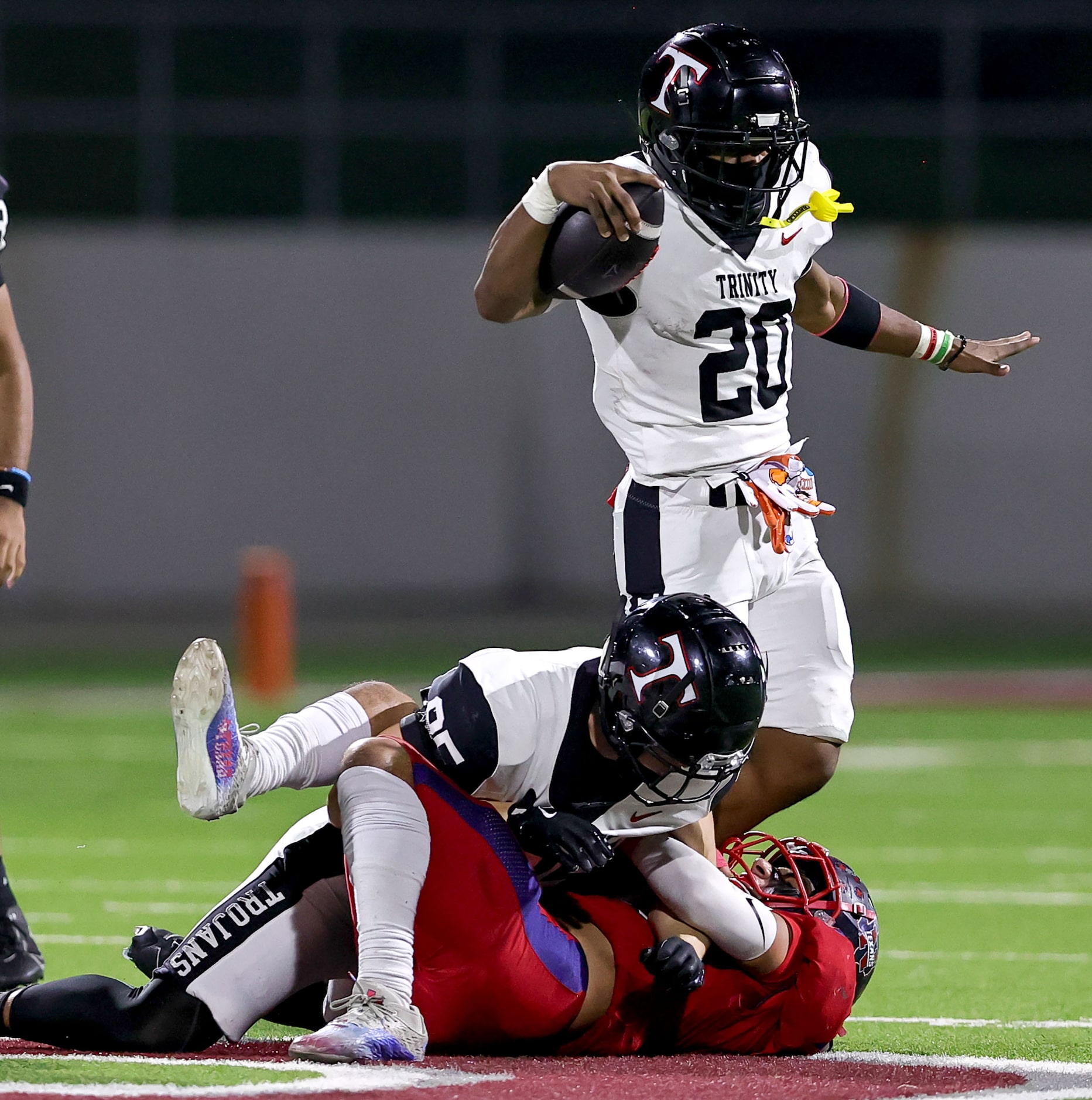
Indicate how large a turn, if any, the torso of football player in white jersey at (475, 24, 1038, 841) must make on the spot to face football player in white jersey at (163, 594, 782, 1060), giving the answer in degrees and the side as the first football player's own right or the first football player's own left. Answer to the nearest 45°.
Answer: approximately 45° to the first football player's own right

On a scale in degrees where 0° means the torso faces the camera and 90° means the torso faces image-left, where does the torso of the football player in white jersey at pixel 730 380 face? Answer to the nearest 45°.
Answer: approximately 315°

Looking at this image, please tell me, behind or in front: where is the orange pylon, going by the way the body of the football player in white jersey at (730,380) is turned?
behind
